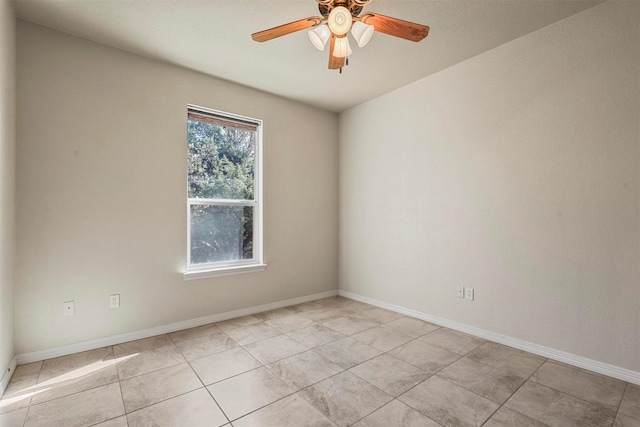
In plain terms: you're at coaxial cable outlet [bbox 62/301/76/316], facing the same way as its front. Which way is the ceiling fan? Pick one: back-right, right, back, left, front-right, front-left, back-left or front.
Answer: front-left

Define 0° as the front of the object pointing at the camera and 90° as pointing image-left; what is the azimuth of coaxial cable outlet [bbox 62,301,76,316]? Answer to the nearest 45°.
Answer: approximately 0°

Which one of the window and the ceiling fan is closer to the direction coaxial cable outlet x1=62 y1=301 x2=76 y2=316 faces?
the ceiling fan

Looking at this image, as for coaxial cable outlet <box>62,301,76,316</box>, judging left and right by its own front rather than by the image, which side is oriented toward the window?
left
